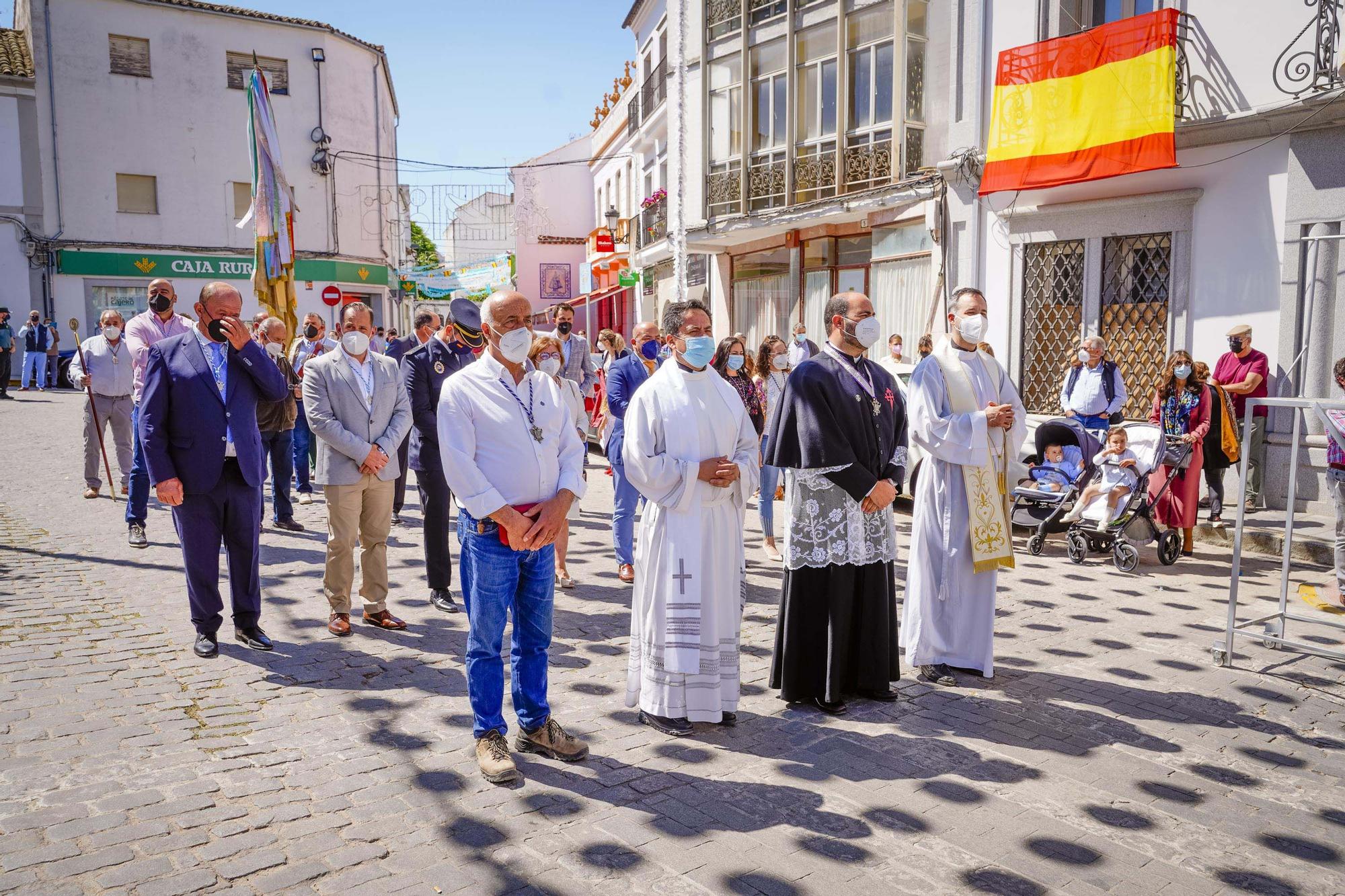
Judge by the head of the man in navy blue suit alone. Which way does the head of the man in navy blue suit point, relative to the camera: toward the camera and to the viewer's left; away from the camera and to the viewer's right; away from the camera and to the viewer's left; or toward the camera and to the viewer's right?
toward the camera and to the viewer's right

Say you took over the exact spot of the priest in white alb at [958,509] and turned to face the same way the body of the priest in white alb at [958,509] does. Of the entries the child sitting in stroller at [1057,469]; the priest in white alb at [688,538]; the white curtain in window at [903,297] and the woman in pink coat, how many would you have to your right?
1

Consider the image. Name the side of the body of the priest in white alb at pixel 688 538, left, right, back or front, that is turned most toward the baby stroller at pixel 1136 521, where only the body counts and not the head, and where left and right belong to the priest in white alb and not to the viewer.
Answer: left

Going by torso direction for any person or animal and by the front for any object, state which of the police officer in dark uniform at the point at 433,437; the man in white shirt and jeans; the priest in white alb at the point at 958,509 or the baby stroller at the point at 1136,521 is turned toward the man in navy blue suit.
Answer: the baby stroller

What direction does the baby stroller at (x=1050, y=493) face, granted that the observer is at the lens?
facing the viewer and to the left of the viewer

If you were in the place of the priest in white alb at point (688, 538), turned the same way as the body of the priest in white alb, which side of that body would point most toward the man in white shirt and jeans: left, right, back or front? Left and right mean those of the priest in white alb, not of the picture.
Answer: right

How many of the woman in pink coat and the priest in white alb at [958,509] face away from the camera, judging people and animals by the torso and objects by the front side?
0

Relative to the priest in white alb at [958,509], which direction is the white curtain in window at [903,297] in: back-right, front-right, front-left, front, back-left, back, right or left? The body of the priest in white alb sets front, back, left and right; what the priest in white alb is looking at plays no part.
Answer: back-left

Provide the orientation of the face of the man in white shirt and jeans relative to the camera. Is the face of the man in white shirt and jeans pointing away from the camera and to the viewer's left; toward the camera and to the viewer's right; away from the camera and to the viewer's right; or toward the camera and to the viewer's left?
toward the camera and to the viewer's right

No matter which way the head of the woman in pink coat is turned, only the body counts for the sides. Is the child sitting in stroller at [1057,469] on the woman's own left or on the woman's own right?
on the woman's own right

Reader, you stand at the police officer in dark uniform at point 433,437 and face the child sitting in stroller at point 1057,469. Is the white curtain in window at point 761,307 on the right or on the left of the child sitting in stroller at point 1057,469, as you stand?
left

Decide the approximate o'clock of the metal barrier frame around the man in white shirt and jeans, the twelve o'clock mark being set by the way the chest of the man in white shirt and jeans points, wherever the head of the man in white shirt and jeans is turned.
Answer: The metal barrier frame is roughly at 10 o'clock from the man in white shirt and jeans.

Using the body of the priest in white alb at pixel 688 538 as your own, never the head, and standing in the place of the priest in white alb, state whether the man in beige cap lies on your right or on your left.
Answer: on your left
